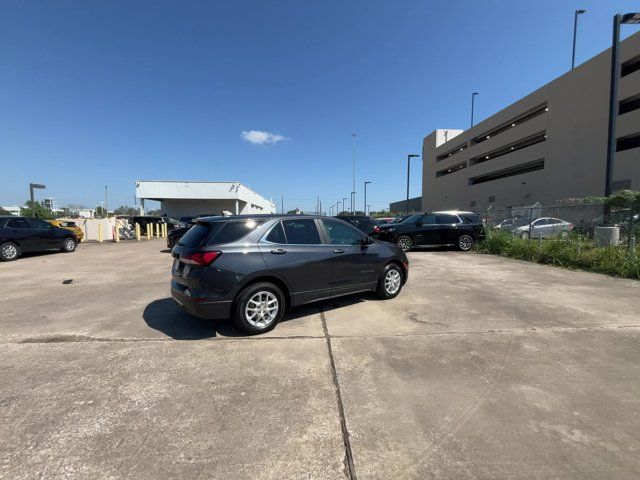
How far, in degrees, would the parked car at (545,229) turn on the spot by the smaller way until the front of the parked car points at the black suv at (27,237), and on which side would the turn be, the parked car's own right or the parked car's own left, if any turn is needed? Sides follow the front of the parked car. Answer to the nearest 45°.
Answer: approximately 45° to the parked car's own left

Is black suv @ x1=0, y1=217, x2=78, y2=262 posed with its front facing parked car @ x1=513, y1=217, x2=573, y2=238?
no

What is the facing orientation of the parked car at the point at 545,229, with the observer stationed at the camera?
facing to the left of the viewer

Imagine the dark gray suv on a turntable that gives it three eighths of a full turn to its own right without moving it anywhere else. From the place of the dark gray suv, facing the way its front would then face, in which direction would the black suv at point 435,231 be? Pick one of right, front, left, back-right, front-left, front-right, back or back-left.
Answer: back-left

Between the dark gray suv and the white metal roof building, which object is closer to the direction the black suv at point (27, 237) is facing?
the white metal roof building

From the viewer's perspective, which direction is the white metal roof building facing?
toward the camera

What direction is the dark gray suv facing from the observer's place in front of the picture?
facing away from the viewer and to the right of the viewer

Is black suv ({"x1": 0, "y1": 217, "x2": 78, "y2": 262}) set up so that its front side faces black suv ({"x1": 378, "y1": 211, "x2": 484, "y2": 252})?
no

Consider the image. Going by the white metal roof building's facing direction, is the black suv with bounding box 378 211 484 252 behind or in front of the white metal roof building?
in front

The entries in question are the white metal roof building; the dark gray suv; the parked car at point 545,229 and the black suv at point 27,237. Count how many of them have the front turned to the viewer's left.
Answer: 1

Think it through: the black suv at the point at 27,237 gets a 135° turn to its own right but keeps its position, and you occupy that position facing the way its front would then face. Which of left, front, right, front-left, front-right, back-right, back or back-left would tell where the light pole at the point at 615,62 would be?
front-left

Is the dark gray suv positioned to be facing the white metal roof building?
no

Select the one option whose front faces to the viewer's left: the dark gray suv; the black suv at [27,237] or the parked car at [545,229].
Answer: the parked car

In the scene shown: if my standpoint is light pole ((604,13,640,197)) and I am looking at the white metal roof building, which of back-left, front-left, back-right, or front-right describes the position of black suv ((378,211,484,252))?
front-left

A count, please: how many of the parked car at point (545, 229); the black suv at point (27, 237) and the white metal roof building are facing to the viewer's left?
1

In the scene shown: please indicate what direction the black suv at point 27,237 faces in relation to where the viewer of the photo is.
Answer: facing away from the viewer and to the right of the viewer

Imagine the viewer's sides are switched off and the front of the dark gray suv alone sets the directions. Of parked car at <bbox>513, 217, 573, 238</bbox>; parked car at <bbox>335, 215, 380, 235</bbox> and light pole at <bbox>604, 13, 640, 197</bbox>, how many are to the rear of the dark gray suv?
0
